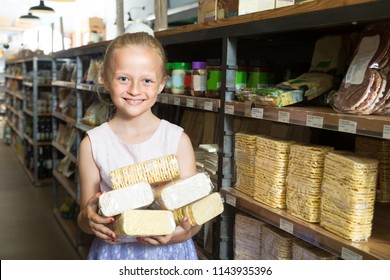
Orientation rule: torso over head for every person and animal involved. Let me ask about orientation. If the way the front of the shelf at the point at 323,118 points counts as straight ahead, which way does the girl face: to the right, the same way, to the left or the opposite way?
to the left

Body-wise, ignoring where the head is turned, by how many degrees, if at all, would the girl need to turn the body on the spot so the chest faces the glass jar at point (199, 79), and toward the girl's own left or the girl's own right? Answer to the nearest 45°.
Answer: approximately 135° to the girl's own left

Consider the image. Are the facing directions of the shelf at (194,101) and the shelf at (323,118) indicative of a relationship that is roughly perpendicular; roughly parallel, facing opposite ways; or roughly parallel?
roughly parallel

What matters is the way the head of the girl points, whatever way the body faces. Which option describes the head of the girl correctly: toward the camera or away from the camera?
toward the camera

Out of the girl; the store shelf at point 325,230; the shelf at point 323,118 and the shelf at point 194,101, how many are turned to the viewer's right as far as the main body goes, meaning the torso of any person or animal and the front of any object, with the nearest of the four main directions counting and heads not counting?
0

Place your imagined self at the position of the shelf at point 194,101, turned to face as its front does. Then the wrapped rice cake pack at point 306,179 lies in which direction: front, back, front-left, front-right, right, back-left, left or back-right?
left

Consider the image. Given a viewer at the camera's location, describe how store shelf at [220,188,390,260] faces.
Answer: facing the viewer and to the left of the viewer

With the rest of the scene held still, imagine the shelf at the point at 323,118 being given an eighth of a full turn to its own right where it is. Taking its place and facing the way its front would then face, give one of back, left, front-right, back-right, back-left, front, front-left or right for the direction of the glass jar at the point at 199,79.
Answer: front-right

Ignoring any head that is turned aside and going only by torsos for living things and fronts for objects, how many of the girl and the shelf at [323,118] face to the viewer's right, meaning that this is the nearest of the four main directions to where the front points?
0

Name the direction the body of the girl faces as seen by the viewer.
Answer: toward the camera

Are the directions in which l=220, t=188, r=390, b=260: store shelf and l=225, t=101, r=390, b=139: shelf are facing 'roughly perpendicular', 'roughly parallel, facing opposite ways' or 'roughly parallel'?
roughly parallel

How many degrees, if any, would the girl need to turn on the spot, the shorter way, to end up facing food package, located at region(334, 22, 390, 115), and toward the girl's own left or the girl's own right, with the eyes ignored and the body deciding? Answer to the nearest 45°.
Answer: approximately 90° to the girl's own left

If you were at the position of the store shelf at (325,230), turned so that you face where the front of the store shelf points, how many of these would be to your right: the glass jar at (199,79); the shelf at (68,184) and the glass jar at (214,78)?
3

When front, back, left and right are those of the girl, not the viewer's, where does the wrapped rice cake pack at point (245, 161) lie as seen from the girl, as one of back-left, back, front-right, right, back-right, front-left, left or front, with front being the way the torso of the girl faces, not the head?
back-left
